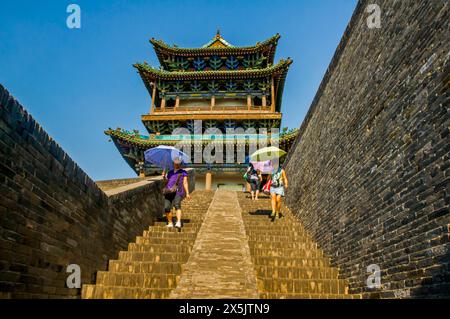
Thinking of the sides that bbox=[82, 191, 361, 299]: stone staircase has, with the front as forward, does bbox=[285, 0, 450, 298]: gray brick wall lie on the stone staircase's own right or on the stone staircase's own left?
on the stone staircase's own left

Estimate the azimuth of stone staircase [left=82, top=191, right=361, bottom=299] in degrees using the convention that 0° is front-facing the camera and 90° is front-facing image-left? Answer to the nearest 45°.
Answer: approximately 0°

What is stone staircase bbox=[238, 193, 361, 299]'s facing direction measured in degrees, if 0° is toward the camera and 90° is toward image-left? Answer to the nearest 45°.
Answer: approximately 0°

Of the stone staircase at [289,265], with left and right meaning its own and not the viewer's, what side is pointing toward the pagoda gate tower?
back

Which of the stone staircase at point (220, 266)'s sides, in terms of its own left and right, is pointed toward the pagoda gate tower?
back

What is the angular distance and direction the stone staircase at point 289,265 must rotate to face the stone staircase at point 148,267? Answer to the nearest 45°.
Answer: approximately 45° to its right
